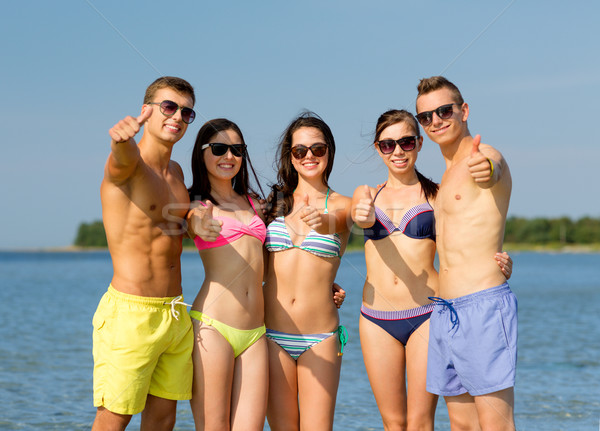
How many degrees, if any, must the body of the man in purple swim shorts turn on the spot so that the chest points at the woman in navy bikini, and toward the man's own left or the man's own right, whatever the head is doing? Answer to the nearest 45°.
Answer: approximately 90° to the man's own right

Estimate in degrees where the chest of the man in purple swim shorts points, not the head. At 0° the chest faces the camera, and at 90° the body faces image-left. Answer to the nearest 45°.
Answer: approximately 45°

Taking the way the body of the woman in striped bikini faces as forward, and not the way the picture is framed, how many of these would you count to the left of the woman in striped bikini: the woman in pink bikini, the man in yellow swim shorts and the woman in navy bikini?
1

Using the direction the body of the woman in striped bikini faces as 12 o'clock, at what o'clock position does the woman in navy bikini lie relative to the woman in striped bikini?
The woman in navy bikini is roughly at 9 o'clock from the woman in striped bikini.

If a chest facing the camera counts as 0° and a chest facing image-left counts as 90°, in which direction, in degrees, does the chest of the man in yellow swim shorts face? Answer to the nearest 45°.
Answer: approximately 315°

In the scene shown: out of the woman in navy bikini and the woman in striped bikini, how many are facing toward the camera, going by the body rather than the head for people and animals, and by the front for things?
2

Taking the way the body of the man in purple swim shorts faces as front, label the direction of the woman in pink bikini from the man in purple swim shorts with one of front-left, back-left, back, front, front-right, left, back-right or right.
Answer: front-right

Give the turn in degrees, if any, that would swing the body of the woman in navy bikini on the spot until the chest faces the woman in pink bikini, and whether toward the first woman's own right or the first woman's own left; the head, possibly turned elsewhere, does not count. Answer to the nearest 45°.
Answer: approximately 45° to the first woman's own right

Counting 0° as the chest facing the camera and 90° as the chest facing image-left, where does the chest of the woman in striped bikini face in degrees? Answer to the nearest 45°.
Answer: approximately 0°
